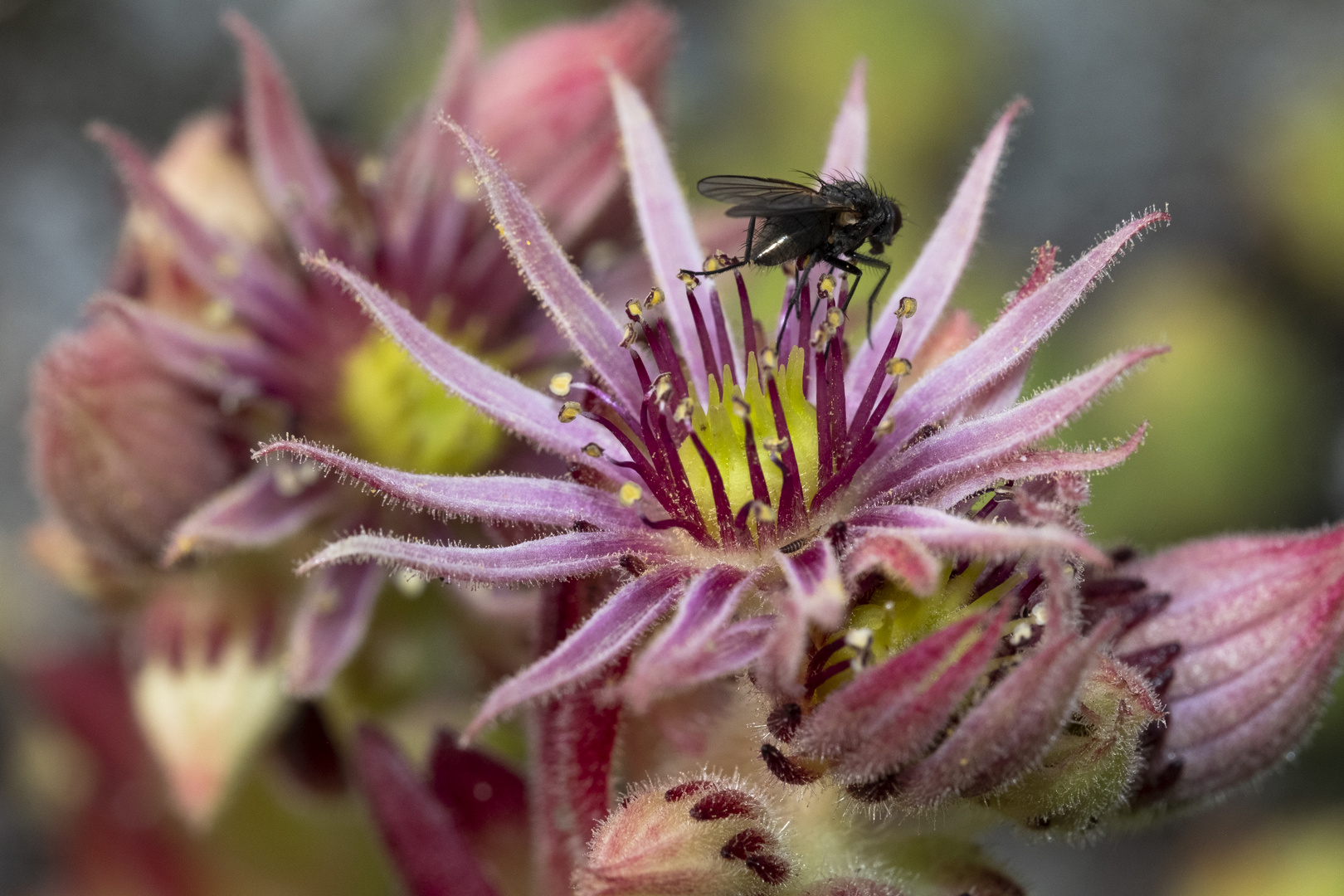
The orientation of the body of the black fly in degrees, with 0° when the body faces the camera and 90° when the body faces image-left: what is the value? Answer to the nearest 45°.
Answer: approximately 270°

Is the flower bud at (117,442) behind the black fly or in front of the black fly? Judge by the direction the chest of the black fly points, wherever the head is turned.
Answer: behind
